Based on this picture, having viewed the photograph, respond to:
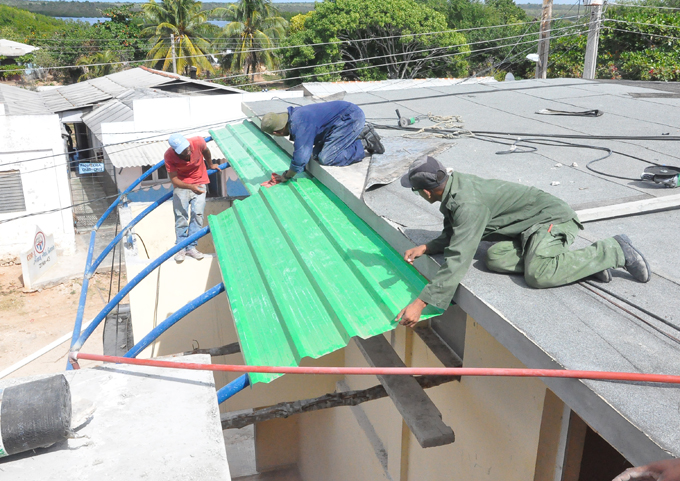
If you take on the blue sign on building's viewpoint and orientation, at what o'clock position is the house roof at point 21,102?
The house roof is roughly at 5 o'clock from the blue sign on building.

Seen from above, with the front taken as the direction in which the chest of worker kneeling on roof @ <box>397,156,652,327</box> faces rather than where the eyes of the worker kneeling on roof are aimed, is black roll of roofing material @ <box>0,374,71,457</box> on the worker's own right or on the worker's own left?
on the worker's own left

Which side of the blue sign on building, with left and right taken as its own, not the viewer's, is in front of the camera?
front

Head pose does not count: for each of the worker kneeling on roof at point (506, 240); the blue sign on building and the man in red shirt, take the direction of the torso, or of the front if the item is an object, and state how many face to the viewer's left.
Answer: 1

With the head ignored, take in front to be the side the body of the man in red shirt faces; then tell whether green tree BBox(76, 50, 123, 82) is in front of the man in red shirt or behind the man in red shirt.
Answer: behind

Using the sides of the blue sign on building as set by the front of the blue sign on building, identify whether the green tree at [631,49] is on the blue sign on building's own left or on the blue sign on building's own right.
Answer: on the blue sign on building's own left

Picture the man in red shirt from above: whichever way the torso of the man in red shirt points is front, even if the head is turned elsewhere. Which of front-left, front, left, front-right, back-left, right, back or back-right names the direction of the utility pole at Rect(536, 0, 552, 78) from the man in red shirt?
back-left

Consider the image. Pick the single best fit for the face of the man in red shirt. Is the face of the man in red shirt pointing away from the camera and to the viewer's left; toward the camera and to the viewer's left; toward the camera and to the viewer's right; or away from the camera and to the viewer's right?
toward the camera and to the viewer's right

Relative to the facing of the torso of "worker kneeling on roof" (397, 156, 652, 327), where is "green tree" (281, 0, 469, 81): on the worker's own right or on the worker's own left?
on the worker's own right

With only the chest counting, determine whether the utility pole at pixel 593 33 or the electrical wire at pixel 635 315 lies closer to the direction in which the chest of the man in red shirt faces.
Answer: the electrical wire

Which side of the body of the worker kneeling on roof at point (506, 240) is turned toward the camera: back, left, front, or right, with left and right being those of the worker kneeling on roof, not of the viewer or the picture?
left

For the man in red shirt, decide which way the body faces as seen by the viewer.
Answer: toward the camera

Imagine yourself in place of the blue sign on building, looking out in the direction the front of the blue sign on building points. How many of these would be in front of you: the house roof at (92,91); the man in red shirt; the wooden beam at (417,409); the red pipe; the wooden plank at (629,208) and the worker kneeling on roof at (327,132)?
5

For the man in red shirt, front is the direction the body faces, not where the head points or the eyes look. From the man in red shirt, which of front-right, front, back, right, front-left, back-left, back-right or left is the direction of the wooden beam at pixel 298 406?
front

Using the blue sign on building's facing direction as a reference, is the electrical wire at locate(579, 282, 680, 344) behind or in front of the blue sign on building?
in front
